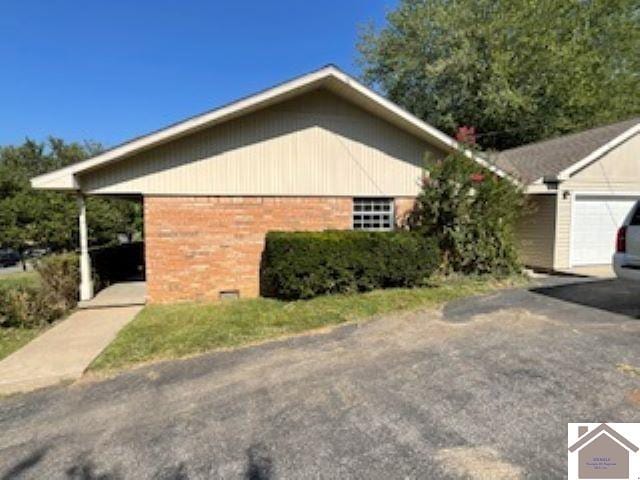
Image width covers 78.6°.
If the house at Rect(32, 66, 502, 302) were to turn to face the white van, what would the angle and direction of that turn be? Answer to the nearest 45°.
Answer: approximately 135° to its left

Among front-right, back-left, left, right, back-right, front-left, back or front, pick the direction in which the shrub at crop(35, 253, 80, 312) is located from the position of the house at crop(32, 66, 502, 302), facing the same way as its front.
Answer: front

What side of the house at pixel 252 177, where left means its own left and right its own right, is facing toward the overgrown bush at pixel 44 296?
front

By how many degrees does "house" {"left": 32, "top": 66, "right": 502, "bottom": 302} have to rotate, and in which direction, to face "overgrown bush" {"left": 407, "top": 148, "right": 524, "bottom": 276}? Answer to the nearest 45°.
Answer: approximately 180°

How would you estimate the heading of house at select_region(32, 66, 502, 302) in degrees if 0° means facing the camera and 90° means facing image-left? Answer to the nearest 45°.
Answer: approximately 90°

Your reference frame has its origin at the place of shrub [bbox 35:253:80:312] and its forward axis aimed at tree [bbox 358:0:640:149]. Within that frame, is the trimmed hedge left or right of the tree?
right

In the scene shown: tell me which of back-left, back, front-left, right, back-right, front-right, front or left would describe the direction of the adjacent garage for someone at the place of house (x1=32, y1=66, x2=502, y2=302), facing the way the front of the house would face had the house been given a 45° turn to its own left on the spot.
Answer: back-left

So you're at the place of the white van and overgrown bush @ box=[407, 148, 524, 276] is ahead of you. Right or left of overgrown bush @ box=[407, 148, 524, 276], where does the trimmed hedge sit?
left

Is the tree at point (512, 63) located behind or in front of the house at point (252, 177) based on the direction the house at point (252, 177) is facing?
behind

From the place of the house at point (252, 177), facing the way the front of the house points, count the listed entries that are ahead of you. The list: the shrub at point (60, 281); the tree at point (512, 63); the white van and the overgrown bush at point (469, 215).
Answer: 1

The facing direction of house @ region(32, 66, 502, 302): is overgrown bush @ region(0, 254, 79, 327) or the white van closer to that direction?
the overgrown bush
